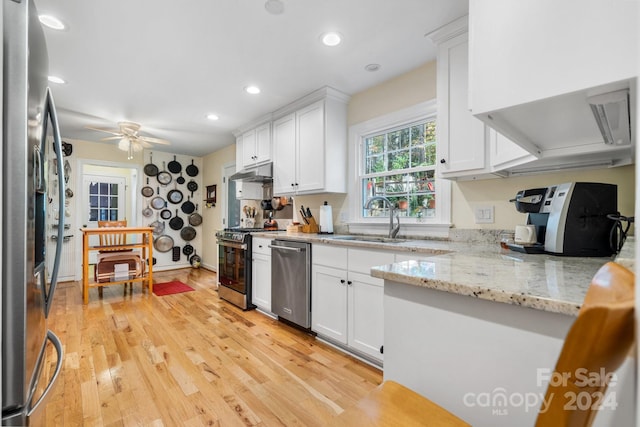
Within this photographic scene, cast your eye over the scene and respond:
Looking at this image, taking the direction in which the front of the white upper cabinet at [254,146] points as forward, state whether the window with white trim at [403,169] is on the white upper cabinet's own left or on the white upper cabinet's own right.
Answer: on the white upper cabinet's own left

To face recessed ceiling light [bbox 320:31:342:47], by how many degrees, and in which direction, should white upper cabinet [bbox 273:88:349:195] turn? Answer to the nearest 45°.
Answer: approximately 45° to its left

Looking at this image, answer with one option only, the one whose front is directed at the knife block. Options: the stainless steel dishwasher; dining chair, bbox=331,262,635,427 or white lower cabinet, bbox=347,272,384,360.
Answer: the dining chair

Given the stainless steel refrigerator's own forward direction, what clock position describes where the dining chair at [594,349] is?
The dining chair is roughly at 2 o'clock from the stainless steel refrigerator.

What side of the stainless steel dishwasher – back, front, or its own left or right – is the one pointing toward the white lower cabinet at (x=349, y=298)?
left
